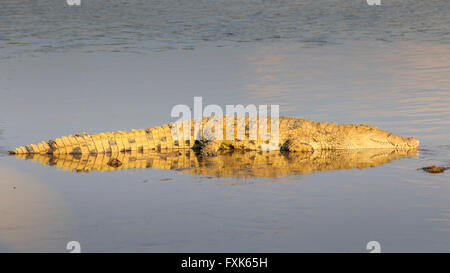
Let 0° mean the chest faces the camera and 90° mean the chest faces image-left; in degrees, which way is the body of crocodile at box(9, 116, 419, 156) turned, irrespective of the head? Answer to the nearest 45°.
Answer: approximately 270°
